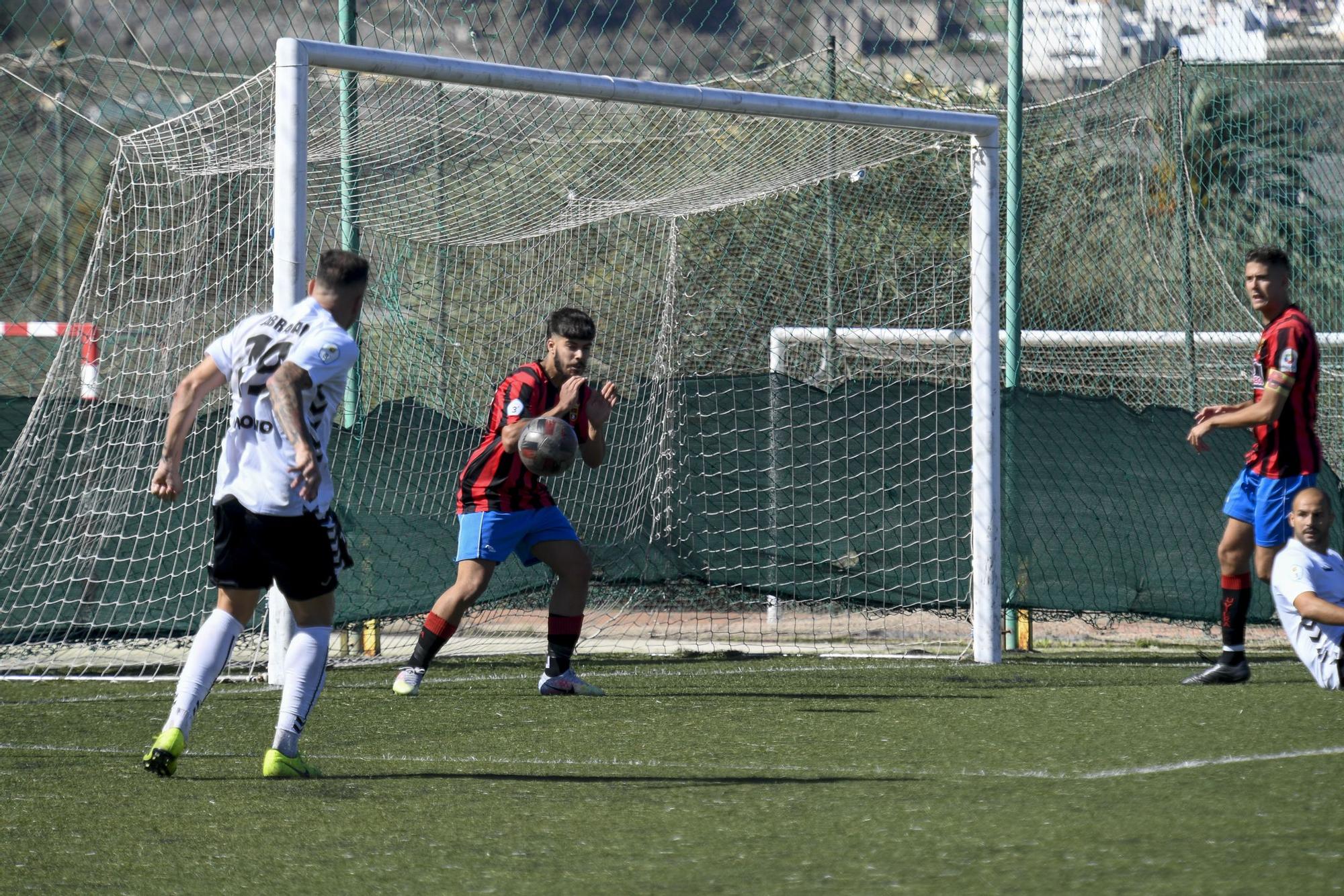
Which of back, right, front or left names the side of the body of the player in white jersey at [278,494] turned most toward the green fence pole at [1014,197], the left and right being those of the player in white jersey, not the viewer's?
front

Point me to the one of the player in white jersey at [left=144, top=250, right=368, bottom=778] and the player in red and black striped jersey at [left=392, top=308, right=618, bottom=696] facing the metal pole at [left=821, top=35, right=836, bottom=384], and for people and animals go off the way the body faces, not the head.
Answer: the player in white jersey

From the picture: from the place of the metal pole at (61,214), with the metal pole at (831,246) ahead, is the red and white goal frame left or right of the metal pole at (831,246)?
right

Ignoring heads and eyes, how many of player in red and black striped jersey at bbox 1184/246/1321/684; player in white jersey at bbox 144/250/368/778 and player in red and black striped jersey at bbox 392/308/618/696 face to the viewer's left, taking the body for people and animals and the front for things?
1

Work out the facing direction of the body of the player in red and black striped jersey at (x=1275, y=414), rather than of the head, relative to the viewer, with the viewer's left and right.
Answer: facing to the left of the viewer

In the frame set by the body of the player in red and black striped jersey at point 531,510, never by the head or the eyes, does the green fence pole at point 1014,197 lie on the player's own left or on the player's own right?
on the player's own left

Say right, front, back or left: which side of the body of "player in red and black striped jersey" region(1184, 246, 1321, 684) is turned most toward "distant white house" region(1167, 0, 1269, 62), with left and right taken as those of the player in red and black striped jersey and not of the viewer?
right

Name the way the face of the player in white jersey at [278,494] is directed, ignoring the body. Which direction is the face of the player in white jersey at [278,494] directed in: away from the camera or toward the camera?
away from the camera

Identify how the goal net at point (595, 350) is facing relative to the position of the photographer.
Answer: facing the viewer and to the right of the viewer

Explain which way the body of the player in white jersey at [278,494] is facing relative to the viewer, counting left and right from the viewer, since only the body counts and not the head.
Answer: facing away from the viewer and to the right of the viewer

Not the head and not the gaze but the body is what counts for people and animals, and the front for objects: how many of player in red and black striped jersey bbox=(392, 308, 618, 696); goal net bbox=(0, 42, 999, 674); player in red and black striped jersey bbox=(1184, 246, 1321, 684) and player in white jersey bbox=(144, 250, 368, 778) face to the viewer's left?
1

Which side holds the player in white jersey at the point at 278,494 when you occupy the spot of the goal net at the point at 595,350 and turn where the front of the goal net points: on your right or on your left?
on your right
